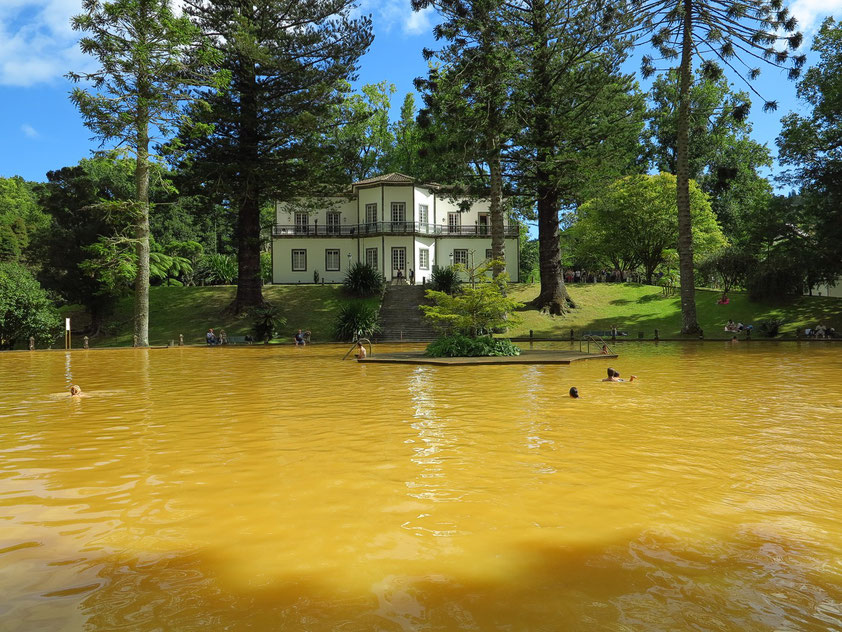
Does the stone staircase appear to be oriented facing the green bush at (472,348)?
yes

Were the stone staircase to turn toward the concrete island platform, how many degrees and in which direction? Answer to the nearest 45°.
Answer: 0° — it already faces it

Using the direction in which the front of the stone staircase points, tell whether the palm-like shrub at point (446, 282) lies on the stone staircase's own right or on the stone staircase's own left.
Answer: on the stone staircase's own left

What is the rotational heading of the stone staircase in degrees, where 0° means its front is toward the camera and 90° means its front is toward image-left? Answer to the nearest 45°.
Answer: approximately 0°

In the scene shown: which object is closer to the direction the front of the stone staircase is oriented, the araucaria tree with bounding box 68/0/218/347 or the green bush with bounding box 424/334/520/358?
the green bush

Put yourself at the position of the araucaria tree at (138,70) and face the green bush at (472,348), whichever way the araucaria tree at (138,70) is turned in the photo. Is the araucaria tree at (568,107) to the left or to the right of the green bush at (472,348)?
left

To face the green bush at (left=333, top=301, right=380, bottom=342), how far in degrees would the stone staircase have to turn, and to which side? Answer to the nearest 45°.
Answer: approximately 45° to its right
